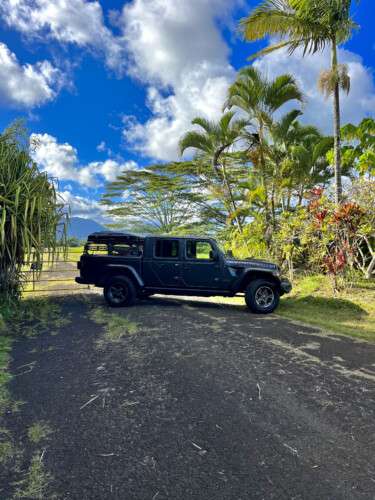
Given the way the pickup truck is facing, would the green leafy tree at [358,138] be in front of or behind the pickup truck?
in front

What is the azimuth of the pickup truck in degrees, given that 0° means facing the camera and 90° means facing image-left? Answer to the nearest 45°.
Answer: approximately 270°

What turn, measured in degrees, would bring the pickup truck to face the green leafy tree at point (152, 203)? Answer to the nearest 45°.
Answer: approximately 90° to its left

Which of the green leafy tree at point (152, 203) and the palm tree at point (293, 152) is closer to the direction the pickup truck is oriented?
the palm tree

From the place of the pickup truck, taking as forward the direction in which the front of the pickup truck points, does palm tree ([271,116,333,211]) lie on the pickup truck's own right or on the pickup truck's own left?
on the pickup truck's own left

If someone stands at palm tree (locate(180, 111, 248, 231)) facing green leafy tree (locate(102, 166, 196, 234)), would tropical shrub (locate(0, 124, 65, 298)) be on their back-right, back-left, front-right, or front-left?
back-left

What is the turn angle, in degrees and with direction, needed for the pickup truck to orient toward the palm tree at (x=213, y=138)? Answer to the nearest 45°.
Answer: approximately 90° to its left

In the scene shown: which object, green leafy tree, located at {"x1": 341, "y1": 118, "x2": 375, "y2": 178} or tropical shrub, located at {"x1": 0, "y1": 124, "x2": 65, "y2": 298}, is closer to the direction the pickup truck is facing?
the green leafy tree

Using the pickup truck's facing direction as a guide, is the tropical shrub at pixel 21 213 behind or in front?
behind
